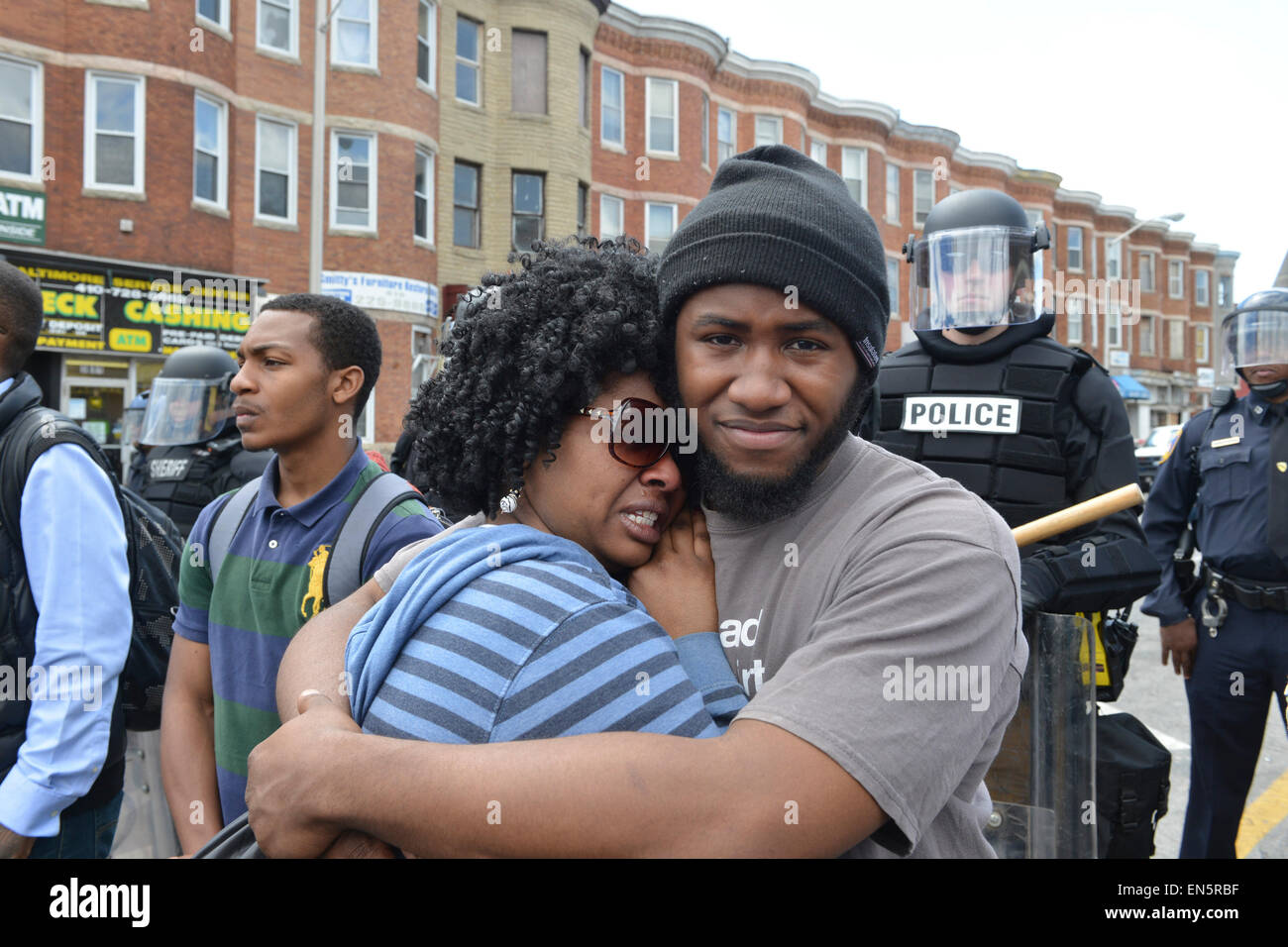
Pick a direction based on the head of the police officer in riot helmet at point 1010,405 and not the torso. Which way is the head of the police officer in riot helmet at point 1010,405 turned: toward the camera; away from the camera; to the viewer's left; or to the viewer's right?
toward the camera

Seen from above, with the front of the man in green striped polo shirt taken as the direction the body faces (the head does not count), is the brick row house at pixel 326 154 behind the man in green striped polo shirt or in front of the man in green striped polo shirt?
behind

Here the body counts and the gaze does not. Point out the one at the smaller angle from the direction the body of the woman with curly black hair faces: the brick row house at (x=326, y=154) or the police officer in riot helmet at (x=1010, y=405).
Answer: the police officer in riot helmet

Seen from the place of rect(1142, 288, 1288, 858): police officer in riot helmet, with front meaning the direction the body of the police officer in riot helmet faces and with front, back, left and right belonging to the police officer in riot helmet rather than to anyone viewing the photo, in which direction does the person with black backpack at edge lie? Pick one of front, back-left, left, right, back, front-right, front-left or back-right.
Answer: front-right

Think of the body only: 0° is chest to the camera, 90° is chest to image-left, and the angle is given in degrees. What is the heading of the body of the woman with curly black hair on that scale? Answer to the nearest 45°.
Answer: approximately 270°

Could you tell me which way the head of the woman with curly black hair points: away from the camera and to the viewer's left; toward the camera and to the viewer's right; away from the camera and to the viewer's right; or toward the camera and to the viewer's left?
toward the camera and to the viewer's right

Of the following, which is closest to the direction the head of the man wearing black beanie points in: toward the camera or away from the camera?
toward the camera

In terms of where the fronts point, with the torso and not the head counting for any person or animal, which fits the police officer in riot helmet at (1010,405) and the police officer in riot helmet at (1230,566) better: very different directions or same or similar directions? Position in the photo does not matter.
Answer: same or similar directions

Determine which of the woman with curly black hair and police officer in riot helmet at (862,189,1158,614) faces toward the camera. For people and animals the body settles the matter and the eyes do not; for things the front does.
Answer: the police officer in riot helmet

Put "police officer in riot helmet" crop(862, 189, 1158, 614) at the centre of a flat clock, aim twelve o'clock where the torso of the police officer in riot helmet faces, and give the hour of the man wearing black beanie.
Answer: The man wearing black beanie is roughly at 12 o'clock from the police officer in riot helmet.

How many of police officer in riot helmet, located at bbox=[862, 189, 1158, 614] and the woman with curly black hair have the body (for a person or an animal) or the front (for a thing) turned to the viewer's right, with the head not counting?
1

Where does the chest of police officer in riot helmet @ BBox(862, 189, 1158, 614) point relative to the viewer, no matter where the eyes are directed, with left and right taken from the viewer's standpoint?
facing the viewer

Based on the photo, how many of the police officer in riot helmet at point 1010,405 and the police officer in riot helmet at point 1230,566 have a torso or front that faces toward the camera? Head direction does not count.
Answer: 2
